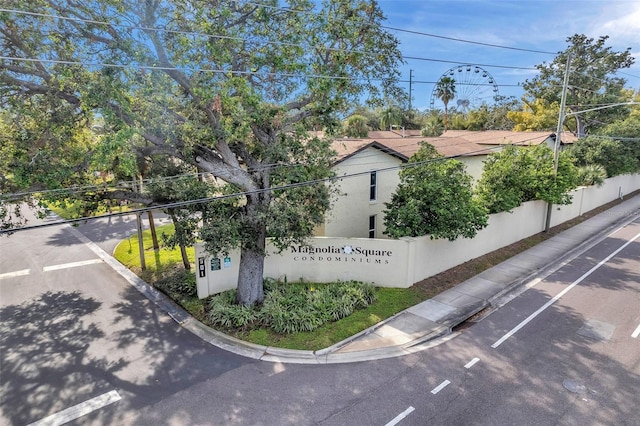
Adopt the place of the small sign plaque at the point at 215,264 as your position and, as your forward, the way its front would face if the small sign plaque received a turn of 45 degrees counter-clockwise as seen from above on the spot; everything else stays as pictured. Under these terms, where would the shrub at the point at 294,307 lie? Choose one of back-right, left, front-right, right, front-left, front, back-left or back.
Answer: front

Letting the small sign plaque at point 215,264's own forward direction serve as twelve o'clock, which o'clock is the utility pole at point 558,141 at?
The utility pole is roughly at 9 o'clock from the small sign plaque.

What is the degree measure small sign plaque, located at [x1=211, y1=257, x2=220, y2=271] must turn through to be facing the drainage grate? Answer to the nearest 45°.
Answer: approximately 45° to its left

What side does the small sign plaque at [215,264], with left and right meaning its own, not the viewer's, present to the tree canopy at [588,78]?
left

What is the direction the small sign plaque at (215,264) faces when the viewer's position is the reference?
facing the viewer

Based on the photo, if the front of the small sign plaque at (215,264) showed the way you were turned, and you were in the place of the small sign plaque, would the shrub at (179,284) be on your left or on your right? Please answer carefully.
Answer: on your right

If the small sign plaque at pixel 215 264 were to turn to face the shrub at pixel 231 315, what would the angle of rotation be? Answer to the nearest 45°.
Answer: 0° — it already faces it

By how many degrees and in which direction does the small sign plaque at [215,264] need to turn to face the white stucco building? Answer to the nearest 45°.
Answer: approximately 135° to its left

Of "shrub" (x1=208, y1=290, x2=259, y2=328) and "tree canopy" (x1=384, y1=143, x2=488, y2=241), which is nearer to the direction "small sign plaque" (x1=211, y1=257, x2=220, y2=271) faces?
the shrub

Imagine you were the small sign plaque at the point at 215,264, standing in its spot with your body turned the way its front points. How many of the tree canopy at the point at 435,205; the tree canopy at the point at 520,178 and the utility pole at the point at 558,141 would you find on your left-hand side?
3

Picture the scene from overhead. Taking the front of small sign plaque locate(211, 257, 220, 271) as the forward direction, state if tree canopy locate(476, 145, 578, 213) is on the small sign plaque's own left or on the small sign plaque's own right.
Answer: on the small sign plaque's own left

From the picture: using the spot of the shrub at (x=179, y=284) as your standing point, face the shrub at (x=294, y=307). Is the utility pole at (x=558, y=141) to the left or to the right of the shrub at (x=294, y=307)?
left

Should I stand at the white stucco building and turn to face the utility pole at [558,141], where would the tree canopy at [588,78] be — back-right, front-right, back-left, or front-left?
front-left
